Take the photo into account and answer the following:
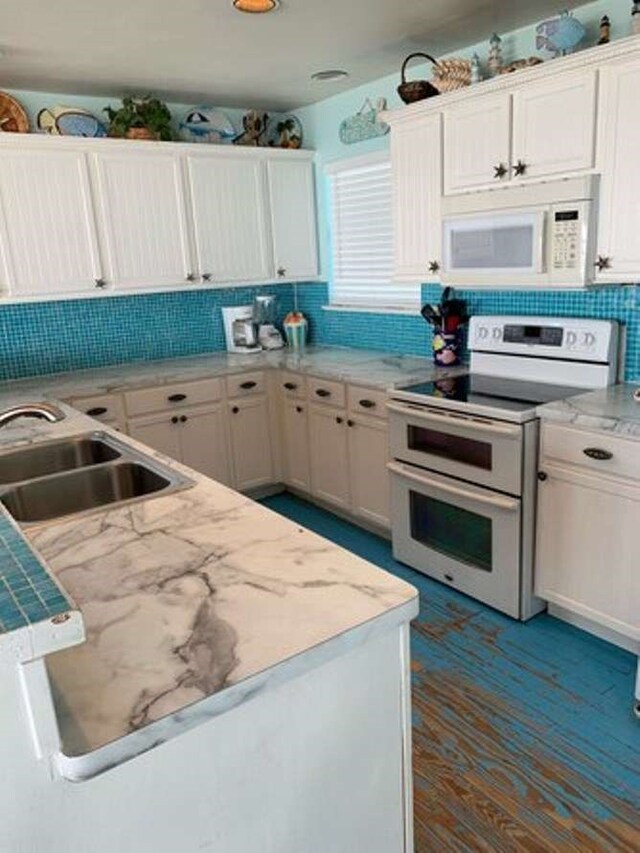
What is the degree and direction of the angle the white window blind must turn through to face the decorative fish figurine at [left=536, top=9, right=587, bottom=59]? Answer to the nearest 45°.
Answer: approximately 90° to its left

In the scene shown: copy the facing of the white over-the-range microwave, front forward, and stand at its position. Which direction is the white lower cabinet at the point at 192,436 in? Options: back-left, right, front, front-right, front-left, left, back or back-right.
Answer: front-right

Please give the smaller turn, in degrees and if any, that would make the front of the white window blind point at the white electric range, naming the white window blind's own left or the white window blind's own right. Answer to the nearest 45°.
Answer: approximately 45° to the white window blind's own left

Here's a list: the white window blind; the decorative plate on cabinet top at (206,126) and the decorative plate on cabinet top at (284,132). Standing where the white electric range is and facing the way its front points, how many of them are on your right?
3

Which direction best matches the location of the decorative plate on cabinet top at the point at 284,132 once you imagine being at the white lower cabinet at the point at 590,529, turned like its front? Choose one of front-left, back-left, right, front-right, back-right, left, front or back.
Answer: right

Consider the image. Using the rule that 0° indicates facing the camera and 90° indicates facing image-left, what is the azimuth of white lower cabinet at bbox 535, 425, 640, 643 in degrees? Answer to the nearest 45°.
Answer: approximately 45°

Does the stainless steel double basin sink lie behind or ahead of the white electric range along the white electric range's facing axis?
ahead

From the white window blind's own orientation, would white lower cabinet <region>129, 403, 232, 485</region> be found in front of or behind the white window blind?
in front

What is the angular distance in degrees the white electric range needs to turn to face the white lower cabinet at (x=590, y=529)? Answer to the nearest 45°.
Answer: approximately 90° to its left

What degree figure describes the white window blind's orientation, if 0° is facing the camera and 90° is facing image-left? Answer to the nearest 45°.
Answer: approximately 45°

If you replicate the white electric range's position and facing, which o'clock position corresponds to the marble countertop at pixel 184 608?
The marble countertop is roughly at 11 o'clock from the white electric range.
